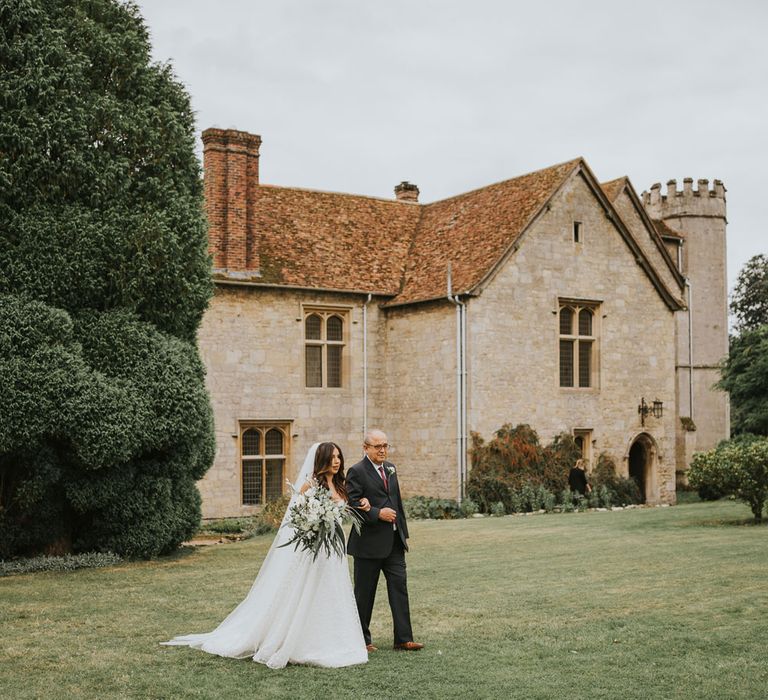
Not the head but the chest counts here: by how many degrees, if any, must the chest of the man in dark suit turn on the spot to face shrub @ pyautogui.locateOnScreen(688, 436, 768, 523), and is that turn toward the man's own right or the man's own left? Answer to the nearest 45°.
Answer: approximately 90° to the man's own left

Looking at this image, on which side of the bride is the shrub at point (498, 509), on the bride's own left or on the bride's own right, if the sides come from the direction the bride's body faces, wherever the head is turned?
on the bride's own left

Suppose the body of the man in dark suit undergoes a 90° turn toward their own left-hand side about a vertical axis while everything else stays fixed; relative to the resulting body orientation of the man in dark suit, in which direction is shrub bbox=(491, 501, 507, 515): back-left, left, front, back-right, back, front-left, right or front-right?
front-left
